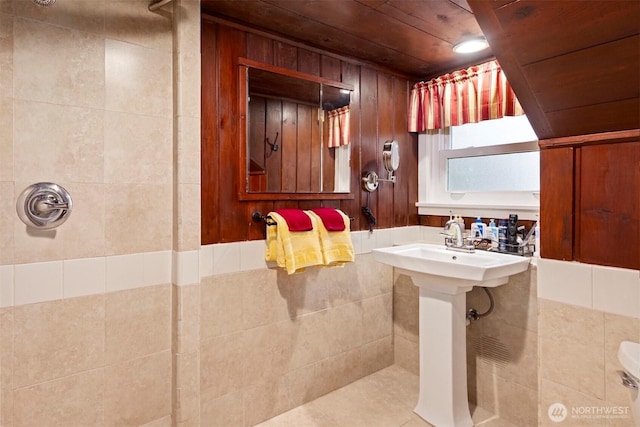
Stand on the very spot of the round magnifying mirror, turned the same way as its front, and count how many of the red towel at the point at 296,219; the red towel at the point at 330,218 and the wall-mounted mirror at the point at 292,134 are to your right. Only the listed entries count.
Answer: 3

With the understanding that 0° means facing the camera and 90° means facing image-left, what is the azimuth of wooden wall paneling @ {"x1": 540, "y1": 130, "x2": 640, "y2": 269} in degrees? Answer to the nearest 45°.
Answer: approximately 45°

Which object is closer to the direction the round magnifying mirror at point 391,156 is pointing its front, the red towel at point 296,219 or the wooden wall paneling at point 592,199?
the wooden wall paneling

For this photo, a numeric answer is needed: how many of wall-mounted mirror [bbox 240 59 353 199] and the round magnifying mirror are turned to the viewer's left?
0

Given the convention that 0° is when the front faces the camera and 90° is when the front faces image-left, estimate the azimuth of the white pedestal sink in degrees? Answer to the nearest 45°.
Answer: approximately 45°

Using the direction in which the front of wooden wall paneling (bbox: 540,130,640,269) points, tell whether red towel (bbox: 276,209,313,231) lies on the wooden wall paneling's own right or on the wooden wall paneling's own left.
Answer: on the wooden wall paneling's own right
